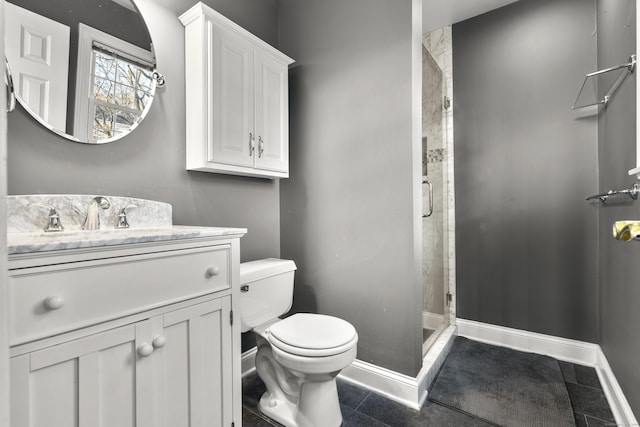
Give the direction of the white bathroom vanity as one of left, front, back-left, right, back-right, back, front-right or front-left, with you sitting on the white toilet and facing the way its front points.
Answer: right

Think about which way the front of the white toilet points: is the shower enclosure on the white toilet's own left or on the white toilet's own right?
on the white toilet's own left

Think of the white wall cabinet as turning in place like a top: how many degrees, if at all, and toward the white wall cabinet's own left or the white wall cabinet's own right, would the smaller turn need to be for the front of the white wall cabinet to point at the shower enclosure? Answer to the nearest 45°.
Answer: approximately 45° to the white wall cabinet's own left

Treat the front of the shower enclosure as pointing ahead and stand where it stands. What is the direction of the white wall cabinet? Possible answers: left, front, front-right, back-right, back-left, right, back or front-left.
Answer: back-right
